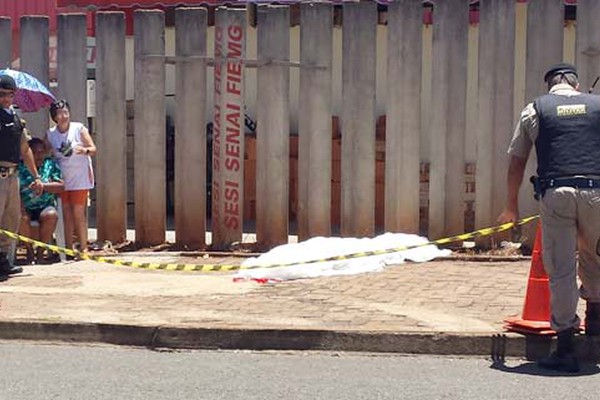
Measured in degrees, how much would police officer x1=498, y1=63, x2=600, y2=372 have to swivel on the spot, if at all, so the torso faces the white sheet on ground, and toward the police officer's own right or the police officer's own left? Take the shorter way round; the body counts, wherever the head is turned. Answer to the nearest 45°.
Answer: approximately 45° to the police officer's own left
